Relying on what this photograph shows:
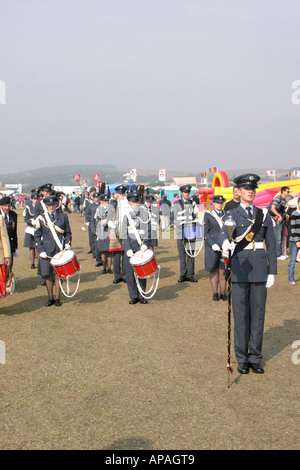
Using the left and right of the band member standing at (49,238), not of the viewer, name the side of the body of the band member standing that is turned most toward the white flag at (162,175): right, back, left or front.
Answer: back

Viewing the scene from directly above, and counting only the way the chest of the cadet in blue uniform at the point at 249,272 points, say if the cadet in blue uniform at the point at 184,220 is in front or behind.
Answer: behind

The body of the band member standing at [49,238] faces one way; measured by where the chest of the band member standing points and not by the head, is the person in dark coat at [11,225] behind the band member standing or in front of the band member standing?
behind

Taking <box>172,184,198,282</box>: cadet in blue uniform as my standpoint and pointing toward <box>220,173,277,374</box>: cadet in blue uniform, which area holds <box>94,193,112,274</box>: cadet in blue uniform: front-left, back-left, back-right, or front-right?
back-right

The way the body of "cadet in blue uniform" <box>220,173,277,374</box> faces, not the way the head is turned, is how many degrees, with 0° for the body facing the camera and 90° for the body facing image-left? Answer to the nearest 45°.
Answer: approximately 0°

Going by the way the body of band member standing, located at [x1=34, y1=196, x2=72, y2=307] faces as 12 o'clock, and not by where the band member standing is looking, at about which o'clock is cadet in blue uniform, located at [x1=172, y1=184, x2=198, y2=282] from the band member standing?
The cadet in blue uniform is roughly at 8 o'clock from the band member standing.

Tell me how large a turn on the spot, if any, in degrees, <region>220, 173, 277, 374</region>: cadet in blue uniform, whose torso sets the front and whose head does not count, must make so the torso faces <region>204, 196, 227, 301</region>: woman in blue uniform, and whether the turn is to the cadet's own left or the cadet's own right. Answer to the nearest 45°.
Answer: approximately 180°

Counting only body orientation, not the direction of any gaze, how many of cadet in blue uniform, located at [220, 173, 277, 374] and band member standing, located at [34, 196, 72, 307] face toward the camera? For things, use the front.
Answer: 2

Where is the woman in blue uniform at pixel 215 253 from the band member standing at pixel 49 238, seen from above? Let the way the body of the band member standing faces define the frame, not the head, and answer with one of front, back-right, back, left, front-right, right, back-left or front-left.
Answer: left

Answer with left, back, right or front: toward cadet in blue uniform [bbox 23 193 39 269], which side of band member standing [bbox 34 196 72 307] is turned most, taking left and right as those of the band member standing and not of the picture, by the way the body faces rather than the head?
back

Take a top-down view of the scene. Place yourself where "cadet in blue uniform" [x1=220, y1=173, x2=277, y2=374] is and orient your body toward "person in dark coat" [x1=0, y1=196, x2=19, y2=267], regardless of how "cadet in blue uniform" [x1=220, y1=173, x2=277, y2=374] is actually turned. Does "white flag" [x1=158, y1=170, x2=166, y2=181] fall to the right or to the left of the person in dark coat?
right

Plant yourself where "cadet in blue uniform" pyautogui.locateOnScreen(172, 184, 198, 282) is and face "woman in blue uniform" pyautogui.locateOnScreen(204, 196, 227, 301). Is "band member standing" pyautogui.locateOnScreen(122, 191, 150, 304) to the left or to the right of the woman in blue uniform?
right
